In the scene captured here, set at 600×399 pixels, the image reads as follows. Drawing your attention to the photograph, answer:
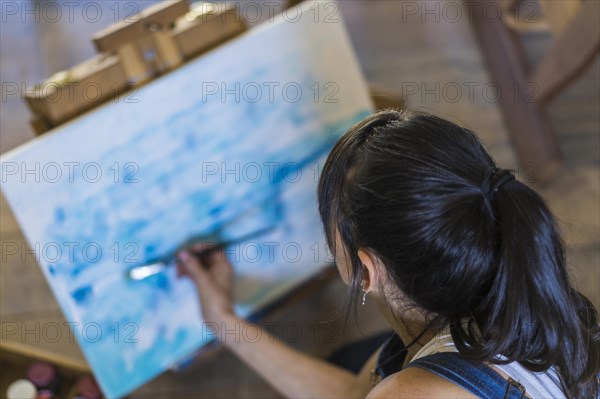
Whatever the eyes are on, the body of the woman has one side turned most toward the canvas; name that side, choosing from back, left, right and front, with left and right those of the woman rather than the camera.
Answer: front

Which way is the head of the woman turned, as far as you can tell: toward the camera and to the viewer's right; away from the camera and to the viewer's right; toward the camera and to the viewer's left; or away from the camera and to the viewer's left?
away from the camera and to the viewer's left

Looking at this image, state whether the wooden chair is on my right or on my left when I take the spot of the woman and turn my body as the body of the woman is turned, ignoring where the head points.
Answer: on my right

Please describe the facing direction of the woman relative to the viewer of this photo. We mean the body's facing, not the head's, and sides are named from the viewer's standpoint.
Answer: facing away from the viewer and to the left of the viewer

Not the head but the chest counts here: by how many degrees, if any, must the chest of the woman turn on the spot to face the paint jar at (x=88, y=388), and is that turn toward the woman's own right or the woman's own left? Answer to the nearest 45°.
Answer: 0° — they already face it

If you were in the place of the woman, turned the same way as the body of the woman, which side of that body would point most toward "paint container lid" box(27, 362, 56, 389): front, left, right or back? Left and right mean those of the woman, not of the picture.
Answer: front
